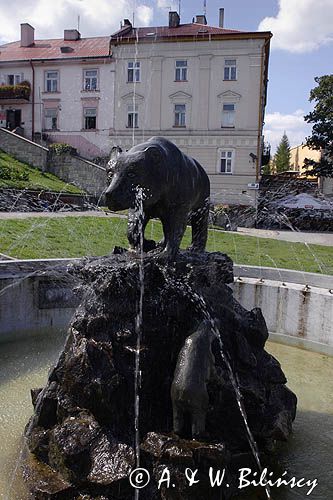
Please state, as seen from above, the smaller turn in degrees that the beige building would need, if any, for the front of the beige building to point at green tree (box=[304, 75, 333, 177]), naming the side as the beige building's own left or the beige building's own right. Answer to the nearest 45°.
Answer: approximately 90° to the beige building's own left

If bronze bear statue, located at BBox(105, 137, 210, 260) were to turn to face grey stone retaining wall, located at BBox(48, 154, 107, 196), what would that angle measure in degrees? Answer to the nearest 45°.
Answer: approximately 135° to its right

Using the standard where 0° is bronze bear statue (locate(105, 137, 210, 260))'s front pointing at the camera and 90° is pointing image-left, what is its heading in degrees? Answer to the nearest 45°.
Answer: approximately 45°

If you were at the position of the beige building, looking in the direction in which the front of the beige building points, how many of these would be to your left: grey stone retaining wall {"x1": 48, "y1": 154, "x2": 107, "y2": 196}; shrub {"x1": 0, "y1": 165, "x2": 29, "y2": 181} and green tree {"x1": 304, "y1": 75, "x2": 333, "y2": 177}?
1

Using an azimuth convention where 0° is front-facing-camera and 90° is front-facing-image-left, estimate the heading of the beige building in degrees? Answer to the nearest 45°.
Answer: approximately 0°

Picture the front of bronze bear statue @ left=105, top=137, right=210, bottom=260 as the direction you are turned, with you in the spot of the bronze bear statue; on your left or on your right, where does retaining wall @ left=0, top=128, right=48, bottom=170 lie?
on your right

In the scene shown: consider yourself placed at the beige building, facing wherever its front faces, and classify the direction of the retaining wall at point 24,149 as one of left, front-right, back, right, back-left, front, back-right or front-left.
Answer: right

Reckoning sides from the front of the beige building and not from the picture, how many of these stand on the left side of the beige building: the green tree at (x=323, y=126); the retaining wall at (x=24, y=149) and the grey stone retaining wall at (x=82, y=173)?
1

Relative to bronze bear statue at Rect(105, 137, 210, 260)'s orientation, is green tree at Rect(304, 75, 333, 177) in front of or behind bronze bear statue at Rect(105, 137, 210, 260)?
behind

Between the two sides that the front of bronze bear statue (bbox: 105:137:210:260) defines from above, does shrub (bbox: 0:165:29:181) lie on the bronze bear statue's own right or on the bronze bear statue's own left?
on the bronze bear statue's own right

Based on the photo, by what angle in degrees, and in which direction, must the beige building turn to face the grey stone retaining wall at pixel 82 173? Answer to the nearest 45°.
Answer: approximately 90° to its right
